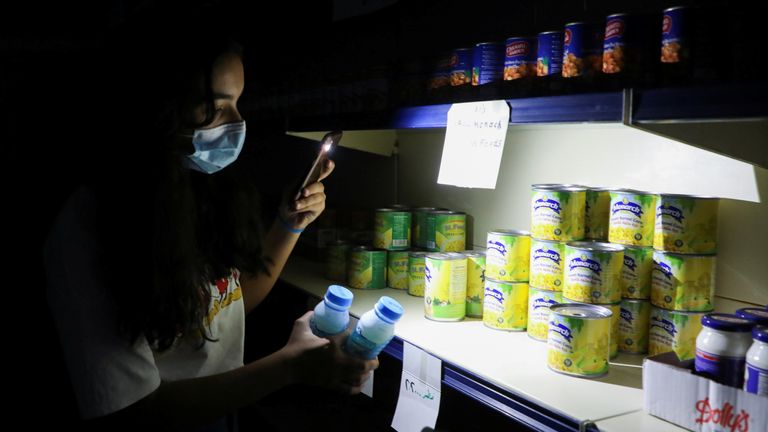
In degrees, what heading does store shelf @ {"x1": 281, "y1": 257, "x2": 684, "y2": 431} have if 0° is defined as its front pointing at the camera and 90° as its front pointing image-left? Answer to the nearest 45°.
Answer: approximately 45°

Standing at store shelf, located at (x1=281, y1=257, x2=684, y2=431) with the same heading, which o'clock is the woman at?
The woman is roughly at 1 o'clock from the store shelf.

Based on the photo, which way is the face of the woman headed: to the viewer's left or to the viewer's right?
to the viewer's right
